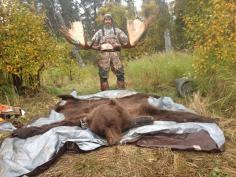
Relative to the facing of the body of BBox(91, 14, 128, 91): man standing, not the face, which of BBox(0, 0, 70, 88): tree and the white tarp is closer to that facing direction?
the white tarp

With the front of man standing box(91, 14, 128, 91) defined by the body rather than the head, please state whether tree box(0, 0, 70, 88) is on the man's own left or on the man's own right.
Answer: on the man's own right

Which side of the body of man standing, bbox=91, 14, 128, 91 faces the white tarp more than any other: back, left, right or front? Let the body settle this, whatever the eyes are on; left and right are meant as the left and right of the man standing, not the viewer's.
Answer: front

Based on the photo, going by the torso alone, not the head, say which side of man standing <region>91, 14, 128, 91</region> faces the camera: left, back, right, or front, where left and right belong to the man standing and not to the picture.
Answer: front
